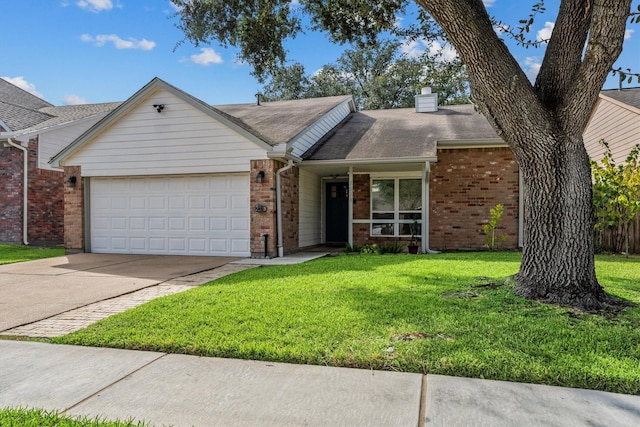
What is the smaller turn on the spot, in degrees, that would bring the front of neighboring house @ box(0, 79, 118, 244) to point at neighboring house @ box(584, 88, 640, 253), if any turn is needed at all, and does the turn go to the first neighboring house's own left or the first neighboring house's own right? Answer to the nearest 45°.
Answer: approximately 45° to the first neighboring house's own left

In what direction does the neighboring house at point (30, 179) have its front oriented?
toward the camera

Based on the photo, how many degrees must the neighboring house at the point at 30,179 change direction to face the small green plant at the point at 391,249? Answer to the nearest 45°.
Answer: approximately 45° to its left

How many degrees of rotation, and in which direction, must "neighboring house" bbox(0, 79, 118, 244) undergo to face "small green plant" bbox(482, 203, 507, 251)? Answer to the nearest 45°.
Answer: approximately 45° to its left

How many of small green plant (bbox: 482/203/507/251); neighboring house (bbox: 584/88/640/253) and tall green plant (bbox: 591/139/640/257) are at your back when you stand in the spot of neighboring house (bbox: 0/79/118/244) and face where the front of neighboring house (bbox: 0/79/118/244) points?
0

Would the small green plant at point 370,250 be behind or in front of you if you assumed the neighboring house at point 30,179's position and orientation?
in front

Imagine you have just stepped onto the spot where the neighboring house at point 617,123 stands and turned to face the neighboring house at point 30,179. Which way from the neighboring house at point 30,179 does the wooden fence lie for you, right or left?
left

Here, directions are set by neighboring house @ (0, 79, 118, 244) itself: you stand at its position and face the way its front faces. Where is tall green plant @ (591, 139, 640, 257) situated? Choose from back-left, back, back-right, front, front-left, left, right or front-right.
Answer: front-left

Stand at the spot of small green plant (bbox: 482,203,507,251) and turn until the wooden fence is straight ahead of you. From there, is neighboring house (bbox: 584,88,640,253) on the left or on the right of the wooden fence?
left
